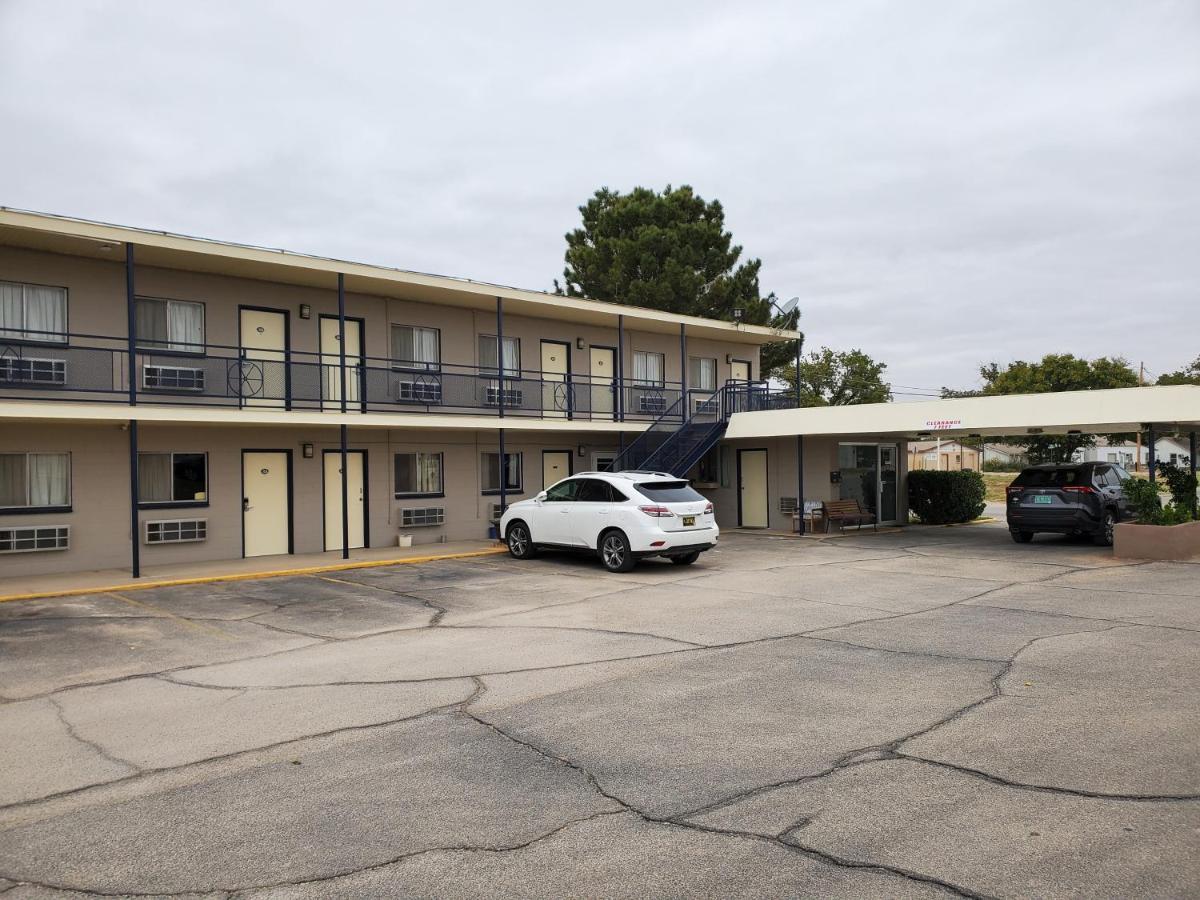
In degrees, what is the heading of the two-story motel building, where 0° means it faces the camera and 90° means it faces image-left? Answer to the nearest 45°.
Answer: approximately 315°

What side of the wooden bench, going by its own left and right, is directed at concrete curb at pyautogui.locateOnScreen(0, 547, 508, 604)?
right

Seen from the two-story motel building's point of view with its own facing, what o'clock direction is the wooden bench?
The wooden bench is roughly at 10 o'clock from the two-story motel building.

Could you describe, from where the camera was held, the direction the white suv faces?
facing away from the viewer and to the left of the viewer

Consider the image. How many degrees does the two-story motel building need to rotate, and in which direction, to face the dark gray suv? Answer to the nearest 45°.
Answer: approximately 45° to its left

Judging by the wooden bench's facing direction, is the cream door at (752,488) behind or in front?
behind

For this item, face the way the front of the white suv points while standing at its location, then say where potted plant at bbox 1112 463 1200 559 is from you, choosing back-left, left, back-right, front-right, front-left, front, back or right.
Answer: back-right

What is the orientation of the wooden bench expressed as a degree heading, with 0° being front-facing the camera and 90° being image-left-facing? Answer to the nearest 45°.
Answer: approximately 315°

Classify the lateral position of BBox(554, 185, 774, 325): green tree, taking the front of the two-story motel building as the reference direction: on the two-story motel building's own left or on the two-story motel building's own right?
on the two-story motel building's own left
